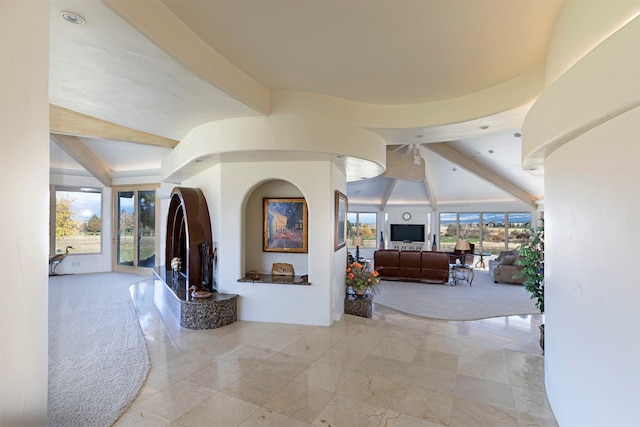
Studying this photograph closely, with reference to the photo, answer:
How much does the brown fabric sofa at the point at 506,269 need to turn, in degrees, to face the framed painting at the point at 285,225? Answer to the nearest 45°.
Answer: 0° — it already faces it

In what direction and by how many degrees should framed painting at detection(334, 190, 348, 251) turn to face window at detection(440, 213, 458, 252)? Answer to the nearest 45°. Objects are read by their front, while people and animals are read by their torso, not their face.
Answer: approximately 45° to its left

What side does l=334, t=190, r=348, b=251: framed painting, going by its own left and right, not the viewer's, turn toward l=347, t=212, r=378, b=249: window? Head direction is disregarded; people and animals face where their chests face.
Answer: left

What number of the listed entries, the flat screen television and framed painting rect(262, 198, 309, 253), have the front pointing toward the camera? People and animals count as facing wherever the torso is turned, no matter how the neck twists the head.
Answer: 2

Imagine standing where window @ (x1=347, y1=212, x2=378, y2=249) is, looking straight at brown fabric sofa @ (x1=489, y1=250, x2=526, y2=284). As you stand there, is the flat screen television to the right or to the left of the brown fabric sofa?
left

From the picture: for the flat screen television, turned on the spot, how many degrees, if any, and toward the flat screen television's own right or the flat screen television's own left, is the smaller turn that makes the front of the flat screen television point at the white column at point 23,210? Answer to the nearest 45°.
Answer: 0° — it already faces it

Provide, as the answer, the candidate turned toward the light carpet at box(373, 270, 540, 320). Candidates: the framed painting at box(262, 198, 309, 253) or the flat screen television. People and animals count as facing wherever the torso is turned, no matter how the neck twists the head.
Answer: the flat screen television

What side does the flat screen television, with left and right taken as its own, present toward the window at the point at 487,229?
left

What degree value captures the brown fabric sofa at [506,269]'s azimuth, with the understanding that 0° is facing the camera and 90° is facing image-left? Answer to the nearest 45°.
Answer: approximately 45°

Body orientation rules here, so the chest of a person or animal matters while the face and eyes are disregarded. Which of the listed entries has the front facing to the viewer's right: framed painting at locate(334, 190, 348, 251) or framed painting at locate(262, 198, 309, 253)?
framed painting at locate(334, 190, 348, 251)

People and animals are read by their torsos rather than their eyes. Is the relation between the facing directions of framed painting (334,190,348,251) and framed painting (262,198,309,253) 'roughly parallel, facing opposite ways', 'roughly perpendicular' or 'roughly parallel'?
roughly perpendicular

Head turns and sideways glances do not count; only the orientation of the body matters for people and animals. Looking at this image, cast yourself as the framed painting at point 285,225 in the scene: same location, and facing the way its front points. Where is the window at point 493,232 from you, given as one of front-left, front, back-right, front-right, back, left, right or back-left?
back-left

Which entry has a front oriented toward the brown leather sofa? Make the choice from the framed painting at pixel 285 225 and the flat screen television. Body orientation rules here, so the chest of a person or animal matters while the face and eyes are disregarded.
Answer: the flat screen television

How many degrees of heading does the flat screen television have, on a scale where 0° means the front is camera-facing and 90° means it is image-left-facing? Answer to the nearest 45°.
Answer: approximately 0°

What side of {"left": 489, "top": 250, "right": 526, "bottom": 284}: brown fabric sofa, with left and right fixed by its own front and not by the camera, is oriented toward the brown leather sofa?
front

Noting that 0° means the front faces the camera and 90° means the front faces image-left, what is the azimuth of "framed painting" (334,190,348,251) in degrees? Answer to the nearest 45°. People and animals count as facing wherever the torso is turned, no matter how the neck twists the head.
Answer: approximately 270°

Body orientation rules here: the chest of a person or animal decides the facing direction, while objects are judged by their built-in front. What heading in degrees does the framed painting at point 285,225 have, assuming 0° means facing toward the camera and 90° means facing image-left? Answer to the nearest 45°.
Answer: approximately 0°
